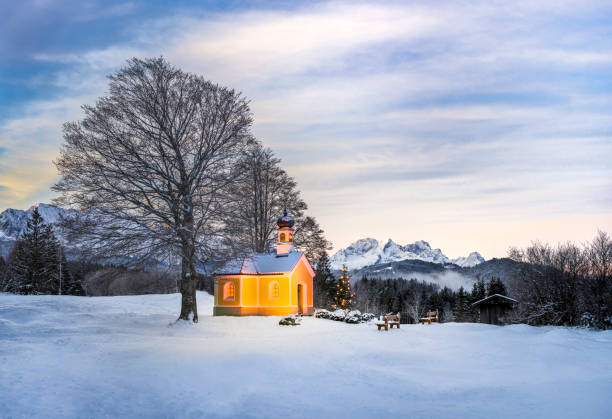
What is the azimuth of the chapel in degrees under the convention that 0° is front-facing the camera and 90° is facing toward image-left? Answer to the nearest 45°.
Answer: approximately 315°

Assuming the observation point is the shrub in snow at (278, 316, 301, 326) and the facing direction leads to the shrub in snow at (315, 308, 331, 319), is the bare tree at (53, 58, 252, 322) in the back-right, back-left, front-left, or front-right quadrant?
back-left

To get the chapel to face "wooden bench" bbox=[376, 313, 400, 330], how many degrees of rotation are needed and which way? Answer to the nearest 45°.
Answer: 0° — it already faces it

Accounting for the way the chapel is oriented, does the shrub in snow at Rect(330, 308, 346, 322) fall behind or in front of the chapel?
in front

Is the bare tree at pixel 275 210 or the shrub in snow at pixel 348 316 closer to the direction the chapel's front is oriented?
the shrub in snow

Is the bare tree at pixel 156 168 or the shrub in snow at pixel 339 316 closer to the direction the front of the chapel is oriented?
the shrub in snow

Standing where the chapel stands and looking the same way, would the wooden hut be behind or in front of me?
in front

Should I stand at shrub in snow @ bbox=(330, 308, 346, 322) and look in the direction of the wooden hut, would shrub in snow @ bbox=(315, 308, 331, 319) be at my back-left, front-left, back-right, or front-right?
back-left

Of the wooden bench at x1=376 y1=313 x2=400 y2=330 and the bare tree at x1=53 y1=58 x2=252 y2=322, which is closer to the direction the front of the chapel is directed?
the wooden bench

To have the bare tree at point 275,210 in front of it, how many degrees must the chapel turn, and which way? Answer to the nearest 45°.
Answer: approximately 135° to its left

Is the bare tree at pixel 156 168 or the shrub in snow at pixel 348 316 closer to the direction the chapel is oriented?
the shrub in snow

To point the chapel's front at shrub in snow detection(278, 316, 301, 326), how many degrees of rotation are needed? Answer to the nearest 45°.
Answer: approximately 45° to its right

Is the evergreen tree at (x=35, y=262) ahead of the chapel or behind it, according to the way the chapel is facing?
behind

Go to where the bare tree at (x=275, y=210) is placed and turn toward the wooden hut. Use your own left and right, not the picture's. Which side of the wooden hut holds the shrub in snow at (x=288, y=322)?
right
